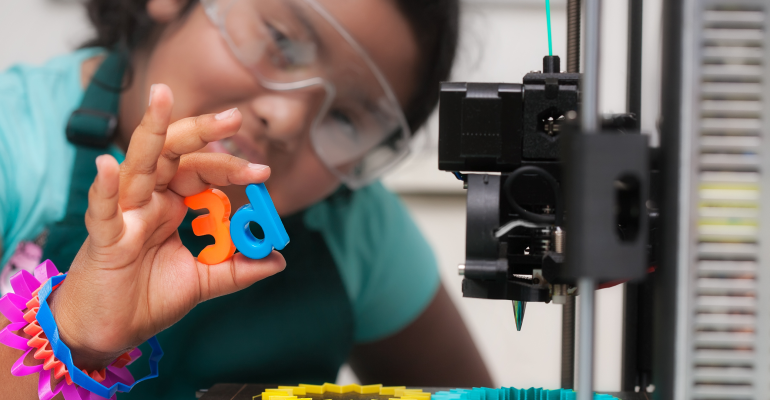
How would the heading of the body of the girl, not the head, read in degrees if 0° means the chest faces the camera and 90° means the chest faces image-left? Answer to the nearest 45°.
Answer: approximately 0°
